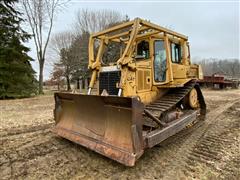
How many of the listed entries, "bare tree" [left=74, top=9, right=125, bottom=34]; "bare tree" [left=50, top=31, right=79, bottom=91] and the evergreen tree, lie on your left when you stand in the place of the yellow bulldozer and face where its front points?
0

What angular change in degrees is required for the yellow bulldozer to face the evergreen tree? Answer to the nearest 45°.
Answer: approximately 90° to its right

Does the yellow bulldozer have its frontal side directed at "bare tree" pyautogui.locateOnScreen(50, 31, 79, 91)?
no

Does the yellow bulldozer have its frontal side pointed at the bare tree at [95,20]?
no

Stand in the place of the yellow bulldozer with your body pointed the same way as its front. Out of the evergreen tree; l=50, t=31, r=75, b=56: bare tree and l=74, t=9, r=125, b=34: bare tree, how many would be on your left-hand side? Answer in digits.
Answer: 0

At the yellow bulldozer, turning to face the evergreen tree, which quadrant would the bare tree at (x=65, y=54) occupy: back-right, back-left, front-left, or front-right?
front-right

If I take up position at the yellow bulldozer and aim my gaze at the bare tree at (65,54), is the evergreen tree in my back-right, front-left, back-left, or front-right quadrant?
front-left

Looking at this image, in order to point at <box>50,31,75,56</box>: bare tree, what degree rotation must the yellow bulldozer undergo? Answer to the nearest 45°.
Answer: approximately 135° to its right
